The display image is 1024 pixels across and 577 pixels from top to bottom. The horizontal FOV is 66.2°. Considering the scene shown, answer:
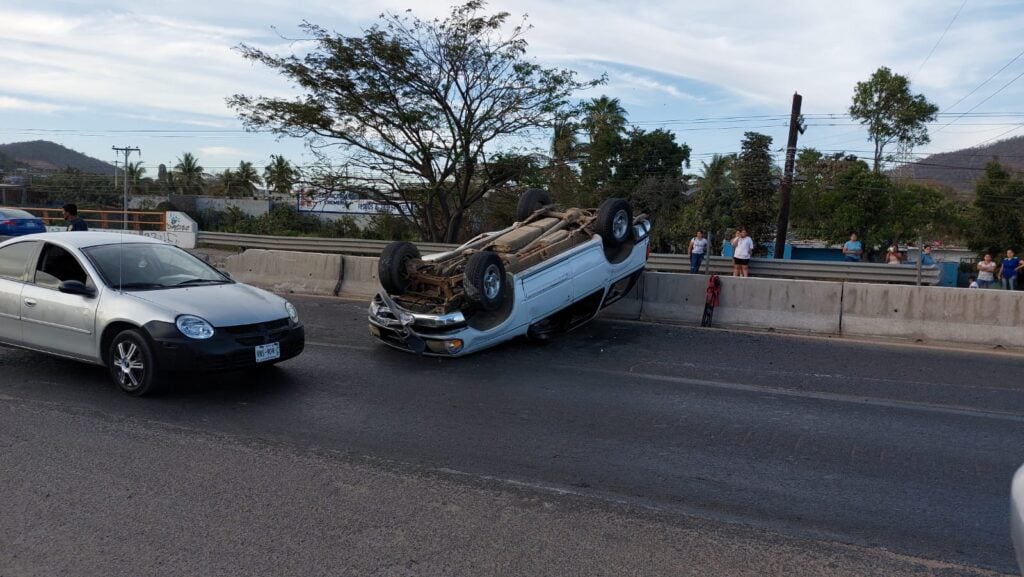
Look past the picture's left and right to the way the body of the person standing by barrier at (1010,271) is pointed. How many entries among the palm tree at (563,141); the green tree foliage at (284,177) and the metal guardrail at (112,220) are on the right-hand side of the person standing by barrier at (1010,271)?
3

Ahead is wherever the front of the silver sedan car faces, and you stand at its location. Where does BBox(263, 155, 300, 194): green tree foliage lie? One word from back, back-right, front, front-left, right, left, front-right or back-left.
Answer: back-left

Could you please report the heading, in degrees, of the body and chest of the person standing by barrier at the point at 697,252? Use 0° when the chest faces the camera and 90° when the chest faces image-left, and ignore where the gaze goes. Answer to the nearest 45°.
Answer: approximately 0°

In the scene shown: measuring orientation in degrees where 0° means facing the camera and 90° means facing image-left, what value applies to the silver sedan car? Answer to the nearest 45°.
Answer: approximately 315°

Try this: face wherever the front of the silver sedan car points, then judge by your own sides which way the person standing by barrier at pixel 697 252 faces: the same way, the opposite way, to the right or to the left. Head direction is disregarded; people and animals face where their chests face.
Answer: to the right

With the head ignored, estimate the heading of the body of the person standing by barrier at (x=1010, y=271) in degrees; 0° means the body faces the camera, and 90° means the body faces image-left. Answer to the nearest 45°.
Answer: approximately 0°

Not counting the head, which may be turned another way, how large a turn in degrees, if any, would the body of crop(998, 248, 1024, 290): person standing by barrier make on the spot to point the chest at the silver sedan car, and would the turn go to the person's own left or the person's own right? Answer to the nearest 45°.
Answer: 0° — they already face it

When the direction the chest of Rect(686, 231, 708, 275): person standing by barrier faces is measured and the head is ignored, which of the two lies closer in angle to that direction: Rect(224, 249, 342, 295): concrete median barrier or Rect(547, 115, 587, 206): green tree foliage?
the concrete median barrier

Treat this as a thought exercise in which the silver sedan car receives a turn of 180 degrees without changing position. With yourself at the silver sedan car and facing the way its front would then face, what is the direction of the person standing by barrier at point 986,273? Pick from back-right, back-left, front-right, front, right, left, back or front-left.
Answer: back-right

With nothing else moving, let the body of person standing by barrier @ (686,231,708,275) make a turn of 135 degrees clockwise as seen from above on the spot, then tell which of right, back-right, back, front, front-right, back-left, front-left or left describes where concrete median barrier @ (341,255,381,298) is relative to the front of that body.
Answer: left

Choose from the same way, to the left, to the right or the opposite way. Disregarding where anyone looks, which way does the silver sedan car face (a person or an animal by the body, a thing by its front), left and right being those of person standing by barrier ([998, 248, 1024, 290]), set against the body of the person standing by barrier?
to the left

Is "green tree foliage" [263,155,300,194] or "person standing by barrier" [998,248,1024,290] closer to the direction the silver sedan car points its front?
the person standing by barrier

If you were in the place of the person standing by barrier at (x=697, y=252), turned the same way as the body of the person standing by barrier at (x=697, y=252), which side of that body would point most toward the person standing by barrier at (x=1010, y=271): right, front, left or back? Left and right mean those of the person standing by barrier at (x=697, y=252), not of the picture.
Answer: left

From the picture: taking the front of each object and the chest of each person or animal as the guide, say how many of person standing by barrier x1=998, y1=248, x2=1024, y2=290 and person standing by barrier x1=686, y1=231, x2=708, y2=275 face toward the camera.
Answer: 2

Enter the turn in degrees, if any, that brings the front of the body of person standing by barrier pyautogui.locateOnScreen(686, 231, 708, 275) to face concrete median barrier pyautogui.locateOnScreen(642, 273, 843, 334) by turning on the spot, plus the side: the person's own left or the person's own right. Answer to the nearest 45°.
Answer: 0° — they already face it

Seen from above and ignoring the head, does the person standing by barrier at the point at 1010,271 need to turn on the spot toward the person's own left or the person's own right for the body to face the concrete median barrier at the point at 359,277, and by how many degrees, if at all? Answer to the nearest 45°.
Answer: approximately 45° to the person's own right
